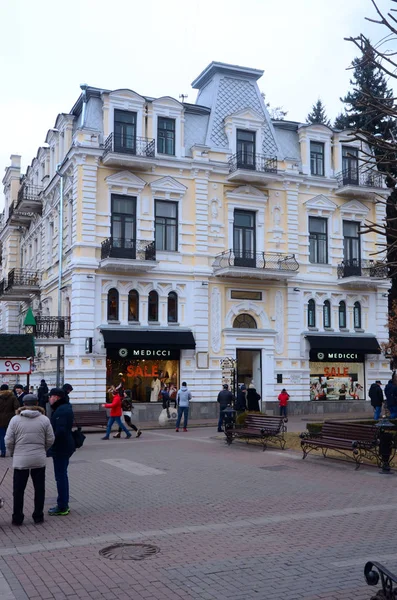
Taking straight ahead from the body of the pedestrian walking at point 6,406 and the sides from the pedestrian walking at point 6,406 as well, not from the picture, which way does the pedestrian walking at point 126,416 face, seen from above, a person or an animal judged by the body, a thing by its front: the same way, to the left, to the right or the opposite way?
to the left

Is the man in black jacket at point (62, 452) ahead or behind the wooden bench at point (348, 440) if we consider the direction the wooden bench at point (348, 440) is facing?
ahead

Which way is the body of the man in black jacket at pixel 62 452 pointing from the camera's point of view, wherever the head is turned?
to the viewer's left

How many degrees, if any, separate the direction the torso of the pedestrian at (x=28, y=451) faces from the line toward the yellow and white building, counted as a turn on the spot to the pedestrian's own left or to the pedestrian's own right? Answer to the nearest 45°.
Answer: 0° — they already face it

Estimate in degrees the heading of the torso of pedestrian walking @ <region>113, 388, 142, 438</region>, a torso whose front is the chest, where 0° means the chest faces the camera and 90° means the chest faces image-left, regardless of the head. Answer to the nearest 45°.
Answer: approximately 90°

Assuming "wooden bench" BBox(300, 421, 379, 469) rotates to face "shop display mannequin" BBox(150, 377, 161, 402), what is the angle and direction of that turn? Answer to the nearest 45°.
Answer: approximately 90° to its right

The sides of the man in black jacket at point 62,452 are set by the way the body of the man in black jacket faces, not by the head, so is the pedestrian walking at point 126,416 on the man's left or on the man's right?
on the man's right

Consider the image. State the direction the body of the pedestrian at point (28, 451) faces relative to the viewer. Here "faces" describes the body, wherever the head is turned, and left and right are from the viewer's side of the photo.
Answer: facing away from the viewer

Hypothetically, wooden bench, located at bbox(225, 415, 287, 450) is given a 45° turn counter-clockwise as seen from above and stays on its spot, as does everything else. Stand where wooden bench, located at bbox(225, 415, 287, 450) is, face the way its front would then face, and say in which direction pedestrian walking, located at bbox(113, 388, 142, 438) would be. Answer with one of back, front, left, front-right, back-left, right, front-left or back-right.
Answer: back-right

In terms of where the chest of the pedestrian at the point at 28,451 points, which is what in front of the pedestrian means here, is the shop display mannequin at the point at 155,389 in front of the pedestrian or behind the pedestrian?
in front

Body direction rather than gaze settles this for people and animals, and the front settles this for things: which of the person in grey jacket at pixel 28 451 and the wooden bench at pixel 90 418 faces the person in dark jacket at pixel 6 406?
the person in grey jacket at pixel 28 451

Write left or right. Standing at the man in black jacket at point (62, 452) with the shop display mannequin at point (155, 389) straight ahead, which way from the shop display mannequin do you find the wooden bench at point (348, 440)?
right
